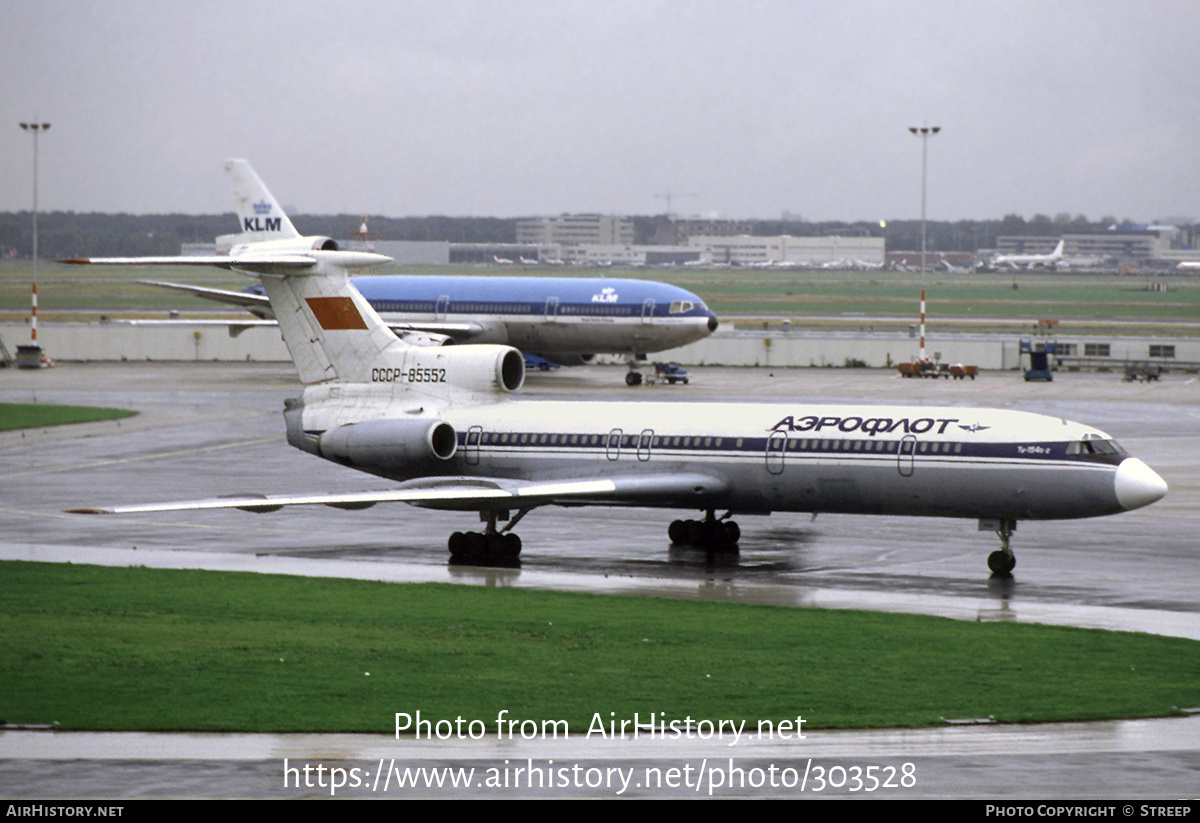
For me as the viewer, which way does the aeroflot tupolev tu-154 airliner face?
facing the viewer and to the right of the viewer
